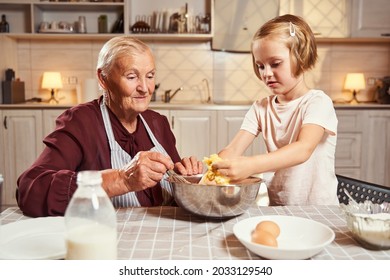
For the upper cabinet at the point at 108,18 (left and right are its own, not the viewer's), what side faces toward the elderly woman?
front

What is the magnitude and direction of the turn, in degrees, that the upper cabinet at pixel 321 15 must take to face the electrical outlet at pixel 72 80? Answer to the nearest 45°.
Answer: approximately 90° to its right

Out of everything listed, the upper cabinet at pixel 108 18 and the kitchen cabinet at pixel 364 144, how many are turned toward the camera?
2

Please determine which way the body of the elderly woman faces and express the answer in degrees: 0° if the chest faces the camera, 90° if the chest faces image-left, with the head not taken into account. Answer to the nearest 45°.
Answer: approximately 315°

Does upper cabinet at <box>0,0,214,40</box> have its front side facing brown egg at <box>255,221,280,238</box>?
yes

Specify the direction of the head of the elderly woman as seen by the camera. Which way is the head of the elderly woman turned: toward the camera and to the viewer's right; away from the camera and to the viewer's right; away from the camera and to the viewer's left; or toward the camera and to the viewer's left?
toward the camera and to the viewer's right

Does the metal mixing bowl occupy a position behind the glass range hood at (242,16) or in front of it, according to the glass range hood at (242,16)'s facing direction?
in front

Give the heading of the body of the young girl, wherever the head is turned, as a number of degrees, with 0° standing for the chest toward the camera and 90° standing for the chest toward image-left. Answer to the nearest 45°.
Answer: approximately 45°

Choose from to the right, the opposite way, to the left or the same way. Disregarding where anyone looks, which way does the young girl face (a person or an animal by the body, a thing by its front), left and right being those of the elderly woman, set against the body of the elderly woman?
to the right

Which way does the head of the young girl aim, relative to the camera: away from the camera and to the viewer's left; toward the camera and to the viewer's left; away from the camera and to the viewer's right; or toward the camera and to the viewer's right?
toward the camera and to the viewer's left
